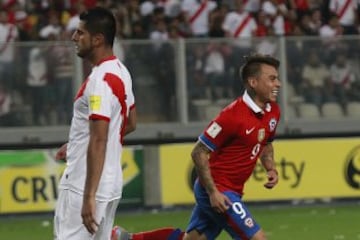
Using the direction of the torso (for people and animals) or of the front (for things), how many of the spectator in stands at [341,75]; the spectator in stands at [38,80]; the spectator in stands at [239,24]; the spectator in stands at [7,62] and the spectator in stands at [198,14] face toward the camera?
5

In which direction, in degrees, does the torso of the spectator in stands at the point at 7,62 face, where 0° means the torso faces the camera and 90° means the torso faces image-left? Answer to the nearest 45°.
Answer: approximately 0°

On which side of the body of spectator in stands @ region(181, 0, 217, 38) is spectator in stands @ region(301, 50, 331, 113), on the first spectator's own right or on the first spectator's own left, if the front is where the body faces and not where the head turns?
on the first spectator's own left

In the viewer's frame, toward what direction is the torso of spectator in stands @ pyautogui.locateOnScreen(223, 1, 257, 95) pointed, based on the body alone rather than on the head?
toward the camera

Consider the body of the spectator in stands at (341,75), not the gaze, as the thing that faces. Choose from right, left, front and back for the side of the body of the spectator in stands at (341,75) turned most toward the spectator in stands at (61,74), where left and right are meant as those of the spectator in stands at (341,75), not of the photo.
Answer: right

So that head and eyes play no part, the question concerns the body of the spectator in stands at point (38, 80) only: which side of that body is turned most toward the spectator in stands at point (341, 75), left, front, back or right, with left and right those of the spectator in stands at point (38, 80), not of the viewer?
left

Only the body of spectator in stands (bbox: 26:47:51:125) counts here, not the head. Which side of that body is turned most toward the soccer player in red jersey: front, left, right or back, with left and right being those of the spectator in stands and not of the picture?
front

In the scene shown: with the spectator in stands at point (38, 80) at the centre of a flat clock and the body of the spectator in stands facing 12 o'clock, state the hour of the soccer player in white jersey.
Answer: The soccer player in white jersey is roughly at 12 o'clock from the spectator in stands.

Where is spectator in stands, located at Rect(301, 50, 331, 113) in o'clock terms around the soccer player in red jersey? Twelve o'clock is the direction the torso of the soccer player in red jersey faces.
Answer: The spectator in stands is roughly at 8 o'clock from the soccer player in red jersey.

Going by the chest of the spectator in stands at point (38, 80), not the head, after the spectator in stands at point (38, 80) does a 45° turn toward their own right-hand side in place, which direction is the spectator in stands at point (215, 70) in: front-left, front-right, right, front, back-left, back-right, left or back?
back-left

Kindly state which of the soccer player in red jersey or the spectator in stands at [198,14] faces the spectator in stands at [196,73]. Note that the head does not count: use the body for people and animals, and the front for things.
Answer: the spectator in stands at [198,14]

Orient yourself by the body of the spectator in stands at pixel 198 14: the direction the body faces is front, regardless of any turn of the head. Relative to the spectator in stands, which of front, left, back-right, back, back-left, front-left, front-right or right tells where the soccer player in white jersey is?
front

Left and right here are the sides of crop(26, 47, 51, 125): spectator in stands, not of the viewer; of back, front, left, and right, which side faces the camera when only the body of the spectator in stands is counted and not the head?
front

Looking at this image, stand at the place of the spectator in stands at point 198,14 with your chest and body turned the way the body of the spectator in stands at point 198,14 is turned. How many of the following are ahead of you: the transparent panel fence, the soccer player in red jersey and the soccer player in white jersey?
3
